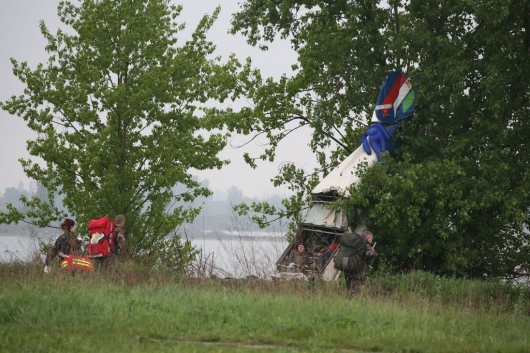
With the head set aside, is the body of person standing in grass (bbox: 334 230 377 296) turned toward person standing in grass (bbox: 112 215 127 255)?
no

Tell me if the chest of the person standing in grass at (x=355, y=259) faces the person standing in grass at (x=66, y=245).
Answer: no
